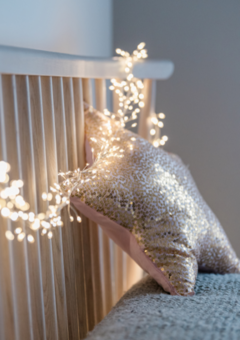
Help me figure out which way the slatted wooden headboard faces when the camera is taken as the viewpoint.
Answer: facing the viewer and to the right of the viewer
